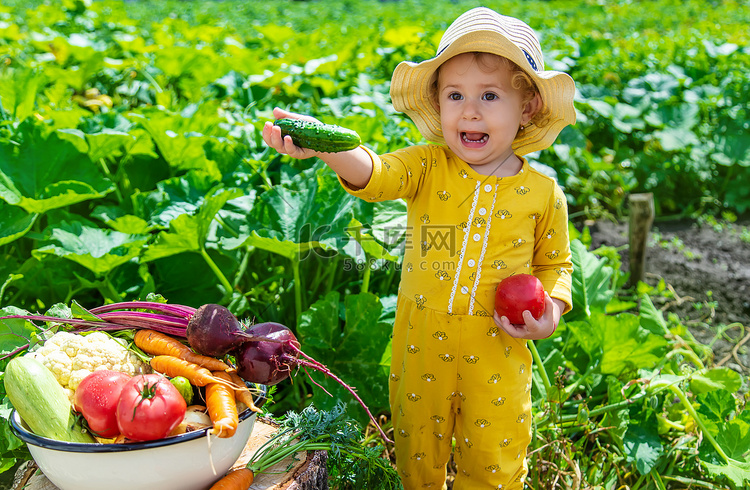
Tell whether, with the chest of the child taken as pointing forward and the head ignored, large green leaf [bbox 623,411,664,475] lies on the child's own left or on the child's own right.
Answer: on the child's own left

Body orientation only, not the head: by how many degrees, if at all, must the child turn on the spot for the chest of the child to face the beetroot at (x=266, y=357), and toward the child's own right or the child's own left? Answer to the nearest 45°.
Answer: approximately 45° to the child's own right

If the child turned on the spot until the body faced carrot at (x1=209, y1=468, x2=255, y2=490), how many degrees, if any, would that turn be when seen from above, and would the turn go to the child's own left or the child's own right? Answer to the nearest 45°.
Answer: approximately 45° to the child's own right

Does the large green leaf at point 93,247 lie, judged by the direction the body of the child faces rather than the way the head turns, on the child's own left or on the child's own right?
on the child's own right

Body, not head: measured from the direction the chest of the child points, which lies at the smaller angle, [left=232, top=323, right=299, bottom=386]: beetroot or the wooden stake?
the beetroot

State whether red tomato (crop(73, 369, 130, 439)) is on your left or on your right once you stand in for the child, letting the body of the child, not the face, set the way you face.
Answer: on your right

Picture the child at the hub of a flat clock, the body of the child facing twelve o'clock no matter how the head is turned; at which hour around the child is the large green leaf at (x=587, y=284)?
The large green leaf is roughly at 7 o'clock from the child.

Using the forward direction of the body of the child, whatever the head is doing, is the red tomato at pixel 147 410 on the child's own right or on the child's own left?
on the child's own right

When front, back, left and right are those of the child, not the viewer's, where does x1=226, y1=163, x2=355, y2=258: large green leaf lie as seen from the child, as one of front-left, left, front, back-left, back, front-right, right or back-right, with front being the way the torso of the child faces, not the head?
back-right

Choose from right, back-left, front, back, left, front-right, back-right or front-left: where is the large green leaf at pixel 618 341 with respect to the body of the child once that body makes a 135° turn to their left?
front

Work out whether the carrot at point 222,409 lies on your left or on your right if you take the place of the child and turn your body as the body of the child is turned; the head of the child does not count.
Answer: on your right

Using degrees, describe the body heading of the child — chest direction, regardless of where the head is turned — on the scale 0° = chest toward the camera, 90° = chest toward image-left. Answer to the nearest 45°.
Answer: approximately 0°
